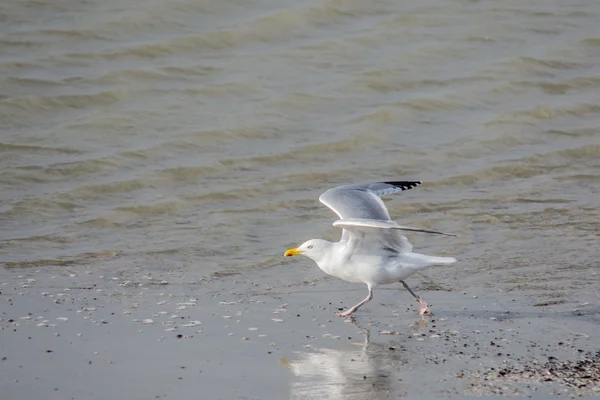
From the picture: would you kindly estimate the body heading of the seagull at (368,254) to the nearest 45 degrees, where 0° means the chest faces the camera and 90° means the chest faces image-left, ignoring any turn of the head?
approximately 90°
